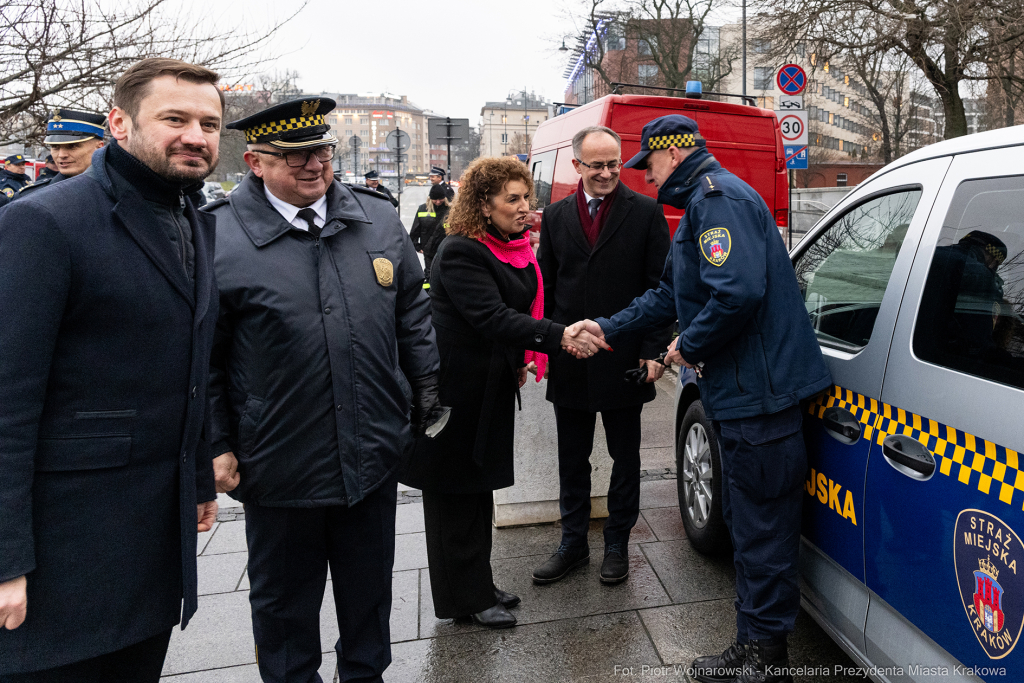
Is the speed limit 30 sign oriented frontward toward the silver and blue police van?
yes

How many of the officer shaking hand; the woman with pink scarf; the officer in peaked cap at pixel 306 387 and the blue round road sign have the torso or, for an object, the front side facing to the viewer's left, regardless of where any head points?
1

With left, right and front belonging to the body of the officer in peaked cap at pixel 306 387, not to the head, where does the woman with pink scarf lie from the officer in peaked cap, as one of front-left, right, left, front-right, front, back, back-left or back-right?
left

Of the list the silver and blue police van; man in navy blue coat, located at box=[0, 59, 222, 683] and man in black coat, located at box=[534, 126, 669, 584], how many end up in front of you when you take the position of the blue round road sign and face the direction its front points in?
3

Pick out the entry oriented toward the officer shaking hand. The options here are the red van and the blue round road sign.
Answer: the blue round road sign

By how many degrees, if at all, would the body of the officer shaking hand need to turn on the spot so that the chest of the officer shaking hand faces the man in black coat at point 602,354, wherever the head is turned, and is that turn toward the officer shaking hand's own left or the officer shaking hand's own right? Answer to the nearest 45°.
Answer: approximately 45° to the officer shaking hand's own right

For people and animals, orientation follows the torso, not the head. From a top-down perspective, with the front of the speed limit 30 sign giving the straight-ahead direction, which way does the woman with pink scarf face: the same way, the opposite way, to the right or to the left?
to the left

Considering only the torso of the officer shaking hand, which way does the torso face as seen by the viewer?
to the viewer's left

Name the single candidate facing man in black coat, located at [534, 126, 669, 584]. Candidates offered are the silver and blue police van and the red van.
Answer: the silver and blue police van

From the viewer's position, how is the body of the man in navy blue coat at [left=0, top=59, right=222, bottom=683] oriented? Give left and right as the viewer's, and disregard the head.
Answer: facing the viewer and to the right of the viewer

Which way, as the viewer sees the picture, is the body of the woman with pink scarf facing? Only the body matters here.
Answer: to the viewer's right

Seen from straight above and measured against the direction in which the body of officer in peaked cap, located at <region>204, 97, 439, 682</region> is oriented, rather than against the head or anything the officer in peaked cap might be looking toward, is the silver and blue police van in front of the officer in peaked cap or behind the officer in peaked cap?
in front

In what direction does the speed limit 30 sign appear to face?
toward the camera

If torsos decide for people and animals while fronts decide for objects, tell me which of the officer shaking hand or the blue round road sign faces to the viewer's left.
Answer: the officer shaking hand

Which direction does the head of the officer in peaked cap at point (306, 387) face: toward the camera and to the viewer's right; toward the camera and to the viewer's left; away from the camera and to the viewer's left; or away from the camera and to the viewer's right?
toward the camera and to the viewer's right
